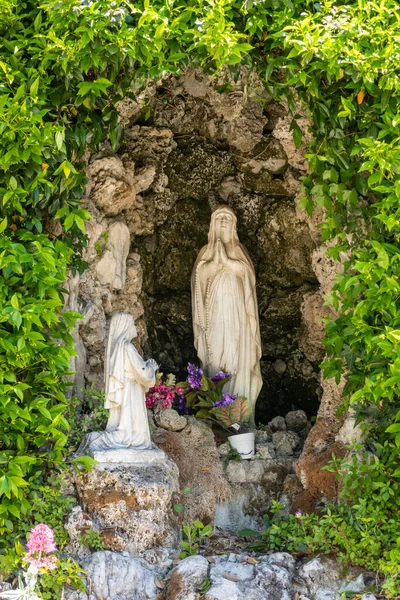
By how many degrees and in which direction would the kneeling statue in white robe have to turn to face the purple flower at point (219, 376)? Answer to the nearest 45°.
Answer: approximately 45° to its left

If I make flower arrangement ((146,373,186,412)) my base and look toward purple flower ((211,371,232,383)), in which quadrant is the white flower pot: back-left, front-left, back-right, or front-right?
front-right

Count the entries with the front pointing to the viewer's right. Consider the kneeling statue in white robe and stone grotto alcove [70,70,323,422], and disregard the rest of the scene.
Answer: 1

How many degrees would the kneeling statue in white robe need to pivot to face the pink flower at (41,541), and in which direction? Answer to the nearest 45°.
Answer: approximately 135° to its right

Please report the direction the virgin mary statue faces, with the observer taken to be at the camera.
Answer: facing the viewer

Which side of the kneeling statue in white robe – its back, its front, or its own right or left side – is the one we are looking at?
right

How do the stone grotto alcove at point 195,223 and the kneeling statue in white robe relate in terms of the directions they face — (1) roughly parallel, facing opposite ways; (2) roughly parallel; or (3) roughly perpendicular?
roughly perpendicular

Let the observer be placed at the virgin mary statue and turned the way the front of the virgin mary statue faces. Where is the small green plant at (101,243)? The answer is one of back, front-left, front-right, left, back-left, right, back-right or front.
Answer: front-right

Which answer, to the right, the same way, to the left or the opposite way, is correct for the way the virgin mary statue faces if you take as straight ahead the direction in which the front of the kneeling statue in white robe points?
to the right

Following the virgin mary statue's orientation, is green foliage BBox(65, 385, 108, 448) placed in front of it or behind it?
in front

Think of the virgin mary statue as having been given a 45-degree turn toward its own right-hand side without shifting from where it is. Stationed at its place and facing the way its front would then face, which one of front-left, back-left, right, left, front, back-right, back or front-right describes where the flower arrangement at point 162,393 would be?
front
